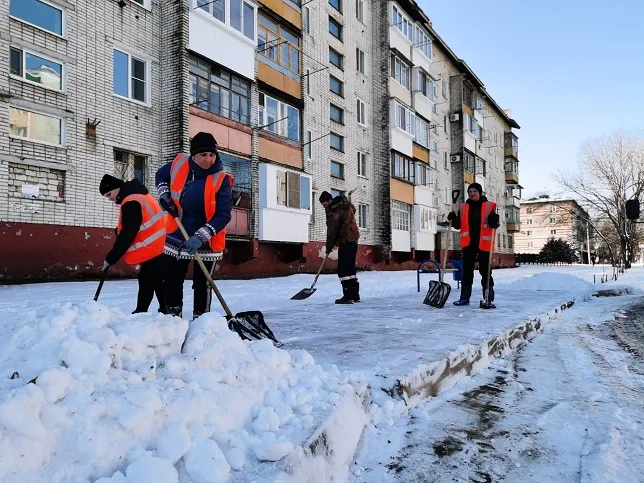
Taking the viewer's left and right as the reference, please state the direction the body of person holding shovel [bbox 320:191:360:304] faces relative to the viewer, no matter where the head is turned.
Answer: facing to the left of the viewer

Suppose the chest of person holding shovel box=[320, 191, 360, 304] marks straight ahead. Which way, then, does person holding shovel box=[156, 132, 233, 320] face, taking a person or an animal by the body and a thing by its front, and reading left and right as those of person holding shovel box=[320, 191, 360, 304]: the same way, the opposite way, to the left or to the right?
to the left

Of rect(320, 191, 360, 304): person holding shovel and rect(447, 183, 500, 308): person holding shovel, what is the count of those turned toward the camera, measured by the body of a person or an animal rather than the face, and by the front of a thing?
1

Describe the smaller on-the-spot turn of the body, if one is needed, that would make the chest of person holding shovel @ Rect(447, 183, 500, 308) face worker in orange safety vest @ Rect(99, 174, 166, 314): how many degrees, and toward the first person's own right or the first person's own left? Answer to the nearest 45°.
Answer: approximately 45° to the first person's own right

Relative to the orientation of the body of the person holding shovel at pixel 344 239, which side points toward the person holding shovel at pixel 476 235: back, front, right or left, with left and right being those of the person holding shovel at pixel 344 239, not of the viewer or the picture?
back

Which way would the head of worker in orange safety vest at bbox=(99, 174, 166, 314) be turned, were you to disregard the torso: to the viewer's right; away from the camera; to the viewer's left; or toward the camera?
to the viewer's left

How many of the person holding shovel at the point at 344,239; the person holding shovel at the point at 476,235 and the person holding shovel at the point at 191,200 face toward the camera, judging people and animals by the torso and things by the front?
2

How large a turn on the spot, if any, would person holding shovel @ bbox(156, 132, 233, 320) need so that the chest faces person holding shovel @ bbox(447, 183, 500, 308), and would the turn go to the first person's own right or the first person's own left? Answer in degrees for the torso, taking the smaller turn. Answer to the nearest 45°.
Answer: approximately 135° to the first person's own left

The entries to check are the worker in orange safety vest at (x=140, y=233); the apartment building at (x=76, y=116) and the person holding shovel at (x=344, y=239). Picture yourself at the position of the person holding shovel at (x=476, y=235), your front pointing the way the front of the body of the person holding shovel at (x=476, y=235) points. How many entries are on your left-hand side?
0

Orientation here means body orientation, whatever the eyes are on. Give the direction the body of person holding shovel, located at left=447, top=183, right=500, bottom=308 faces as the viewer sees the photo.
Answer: toward the camera

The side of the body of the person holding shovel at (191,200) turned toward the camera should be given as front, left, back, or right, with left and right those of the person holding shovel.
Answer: front

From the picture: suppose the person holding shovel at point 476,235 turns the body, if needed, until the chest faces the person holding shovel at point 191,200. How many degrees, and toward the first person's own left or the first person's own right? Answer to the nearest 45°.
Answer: approximately 45° to the first person's own right

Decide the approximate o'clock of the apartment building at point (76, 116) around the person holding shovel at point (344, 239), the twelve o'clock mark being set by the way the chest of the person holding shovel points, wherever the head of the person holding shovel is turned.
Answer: The apartment building is roughly at 1 o'clock from the person holding shovel.

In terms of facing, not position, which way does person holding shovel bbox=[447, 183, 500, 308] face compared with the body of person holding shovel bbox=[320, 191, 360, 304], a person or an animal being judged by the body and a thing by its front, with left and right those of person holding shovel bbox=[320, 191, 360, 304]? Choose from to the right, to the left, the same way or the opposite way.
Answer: to the left

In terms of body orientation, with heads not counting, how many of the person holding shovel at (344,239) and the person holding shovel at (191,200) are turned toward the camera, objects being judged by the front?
1

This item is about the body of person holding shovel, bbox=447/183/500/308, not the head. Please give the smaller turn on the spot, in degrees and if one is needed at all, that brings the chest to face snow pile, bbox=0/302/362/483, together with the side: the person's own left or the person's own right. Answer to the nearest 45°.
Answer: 0° — they already face it

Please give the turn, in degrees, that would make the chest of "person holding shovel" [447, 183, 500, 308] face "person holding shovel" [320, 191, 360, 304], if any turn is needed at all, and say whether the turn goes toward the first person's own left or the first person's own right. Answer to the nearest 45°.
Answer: approximately 90° to the first person's own right

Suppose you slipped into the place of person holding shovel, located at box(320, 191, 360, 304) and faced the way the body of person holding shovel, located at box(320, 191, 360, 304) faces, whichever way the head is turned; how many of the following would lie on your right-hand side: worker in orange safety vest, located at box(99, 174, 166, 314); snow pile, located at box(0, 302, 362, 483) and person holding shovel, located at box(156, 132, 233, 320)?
0

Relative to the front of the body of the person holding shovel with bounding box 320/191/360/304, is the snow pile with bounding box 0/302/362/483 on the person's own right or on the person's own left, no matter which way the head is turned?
on the person's own left

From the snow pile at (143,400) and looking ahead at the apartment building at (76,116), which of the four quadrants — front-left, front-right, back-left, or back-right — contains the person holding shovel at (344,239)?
front-right

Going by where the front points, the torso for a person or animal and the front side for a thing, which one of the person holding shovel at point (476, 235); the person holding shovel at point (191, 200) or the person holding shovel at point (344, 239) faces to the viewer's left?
the person holding shovel at point (344, 239)

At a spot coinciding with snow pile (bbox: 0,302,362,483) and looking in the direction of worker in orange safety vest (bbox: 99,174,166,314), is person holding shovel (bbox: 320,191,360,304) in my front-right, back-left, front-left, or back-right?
front-right
